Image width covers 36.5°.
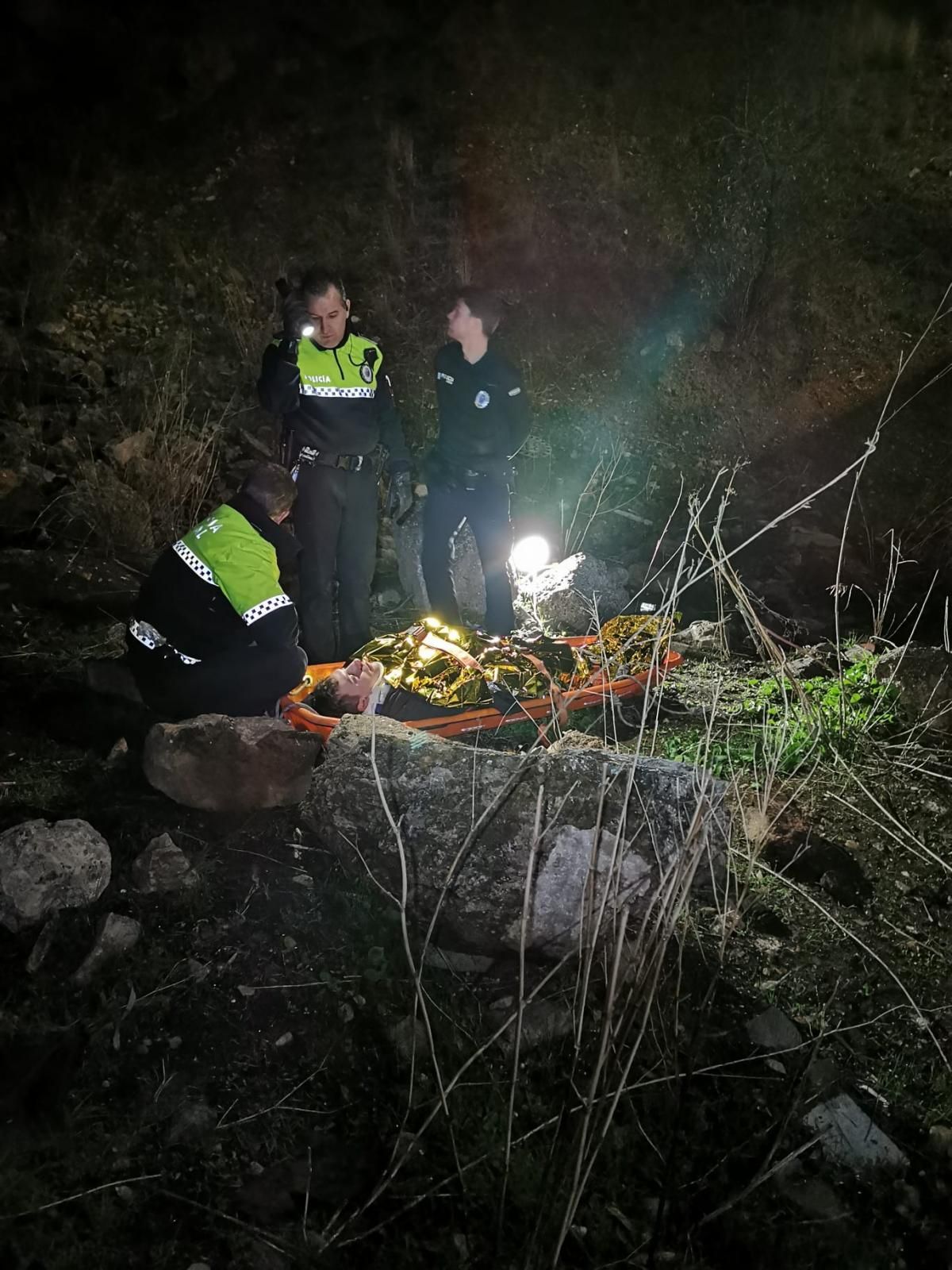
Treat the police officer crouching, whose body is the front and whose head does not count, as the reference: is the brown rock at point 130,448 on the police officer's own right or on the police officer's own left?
on the police officer's own left

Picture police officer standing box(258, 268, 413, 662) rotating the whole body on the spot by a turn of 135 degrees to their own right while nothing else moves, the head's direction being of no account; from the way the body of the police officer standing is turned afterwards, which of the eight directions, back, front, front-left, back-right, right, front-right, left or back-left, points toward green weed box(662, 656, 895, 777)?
back

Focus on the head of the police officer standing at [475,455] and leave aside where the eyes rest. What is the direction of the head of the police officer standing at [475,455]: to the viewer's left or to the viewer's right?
to the viewer's left

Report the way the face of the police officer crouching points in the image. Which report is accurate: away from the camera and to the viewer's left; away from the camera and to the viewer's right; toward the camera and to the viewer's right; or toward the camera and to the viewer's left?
away from the camera and to the viewer's right

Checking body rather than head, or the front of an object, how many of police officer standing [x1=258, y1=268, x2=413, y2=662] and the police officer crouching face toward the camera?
1

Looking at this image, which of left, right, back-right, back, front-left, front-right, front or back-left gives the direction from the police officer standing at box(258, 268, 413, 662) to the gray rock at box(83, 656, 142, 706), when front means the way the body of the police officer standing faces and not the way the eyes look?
front-right

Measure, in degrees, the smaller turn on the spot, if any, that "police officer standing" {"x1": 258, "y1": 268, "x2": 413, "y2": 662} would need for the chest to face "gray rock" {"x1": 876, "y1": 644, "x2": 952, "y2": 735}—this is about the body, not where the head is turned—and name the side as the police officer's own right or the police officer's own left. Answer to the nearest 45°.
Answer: approximately 45° to the police officer's own left

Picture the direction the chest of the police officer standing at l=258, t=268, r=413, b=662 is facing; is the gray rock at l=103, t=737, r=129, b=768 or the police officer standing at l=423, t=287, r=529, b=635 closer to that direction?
the gray rock

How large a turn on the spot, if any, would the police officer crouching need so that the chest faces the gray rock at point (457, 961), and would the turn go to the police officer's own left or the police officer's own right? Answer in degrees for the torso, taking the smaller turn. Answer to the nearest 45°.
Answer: approximately 135° to the police officer's own right

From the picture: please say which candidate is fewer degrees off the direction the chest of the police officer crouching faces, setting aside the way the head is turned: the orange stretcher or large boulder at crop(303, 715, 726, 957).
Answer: the orange stretcher

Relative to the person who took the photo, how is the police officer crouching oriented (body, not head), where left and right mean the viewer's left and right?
facing away from the viewer and to the right of the viewer

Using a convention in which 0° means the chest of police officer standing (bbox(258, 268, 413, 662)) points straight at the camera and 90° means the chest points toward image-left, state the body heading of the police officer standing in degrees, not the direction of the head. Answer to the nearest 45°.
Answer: approximately 0°

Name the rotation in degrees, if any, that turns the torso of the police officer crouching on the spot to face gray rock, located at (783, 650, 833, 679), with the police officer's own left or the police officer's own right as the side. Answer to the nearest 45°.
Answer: approximately 45° to the police officer's own right

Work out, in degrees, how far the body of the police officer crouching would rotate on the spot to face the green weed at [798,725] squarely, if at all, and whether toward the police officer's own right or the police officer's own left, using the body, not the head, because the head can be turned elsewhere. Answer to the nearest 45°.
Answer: approximately 45° to the police officer's own right

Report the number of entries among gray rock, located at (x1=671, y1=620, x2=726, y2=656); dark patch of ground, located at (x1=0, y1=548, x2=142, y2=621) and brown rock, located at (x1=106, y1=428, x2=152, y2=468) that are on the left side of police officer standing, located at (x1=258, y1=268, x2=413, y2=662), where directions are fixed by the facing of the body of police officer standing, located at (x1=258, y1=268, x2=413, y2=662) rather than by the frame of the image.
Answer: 1

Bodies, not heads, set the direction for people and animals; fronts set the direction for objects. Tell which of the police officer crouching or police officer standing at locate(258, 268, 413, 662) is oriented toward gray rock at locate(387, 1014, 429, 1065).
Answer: the police officer standing

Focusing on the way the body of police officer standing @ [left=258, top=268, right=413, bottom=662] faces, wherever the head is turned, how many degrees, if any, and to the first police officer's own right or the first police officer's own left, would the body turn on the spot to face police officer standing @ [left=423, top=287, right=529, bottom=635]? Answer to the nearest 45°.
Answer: approximately 90° to the first police officer's own left
